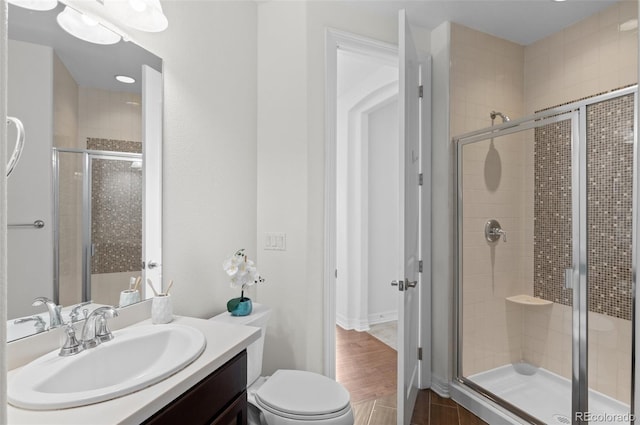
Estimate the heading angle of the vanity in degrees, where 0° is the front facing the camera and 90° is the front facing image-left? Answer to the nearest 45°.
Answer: approximately 315°

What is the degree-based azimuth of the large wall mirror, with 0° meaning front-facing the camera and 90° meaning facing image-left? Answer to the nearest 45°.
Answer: approximately 315°

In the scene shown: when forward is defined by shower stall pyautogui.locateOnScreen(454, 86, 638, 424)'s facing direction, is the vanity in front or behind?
in front

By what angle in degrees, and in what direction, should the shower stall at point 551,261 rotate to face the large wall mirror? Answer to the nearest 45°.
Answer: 0° — it already faces it

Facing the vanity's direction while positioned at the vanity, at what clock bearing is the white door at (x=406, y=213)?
The white door is roughly at 10 o'clock from the vanity.

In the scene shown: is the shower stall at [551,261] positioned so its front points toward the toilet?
yes

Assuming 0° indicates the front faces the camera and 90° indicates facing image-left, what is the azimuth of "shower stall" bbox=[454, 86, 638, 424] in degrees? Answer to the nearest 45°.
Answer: approximately 45°

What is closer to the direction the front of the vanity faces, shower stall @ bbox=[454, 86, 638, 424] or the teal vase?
the shower stall

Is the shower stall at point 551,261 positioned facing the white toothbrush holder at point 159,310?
yes
